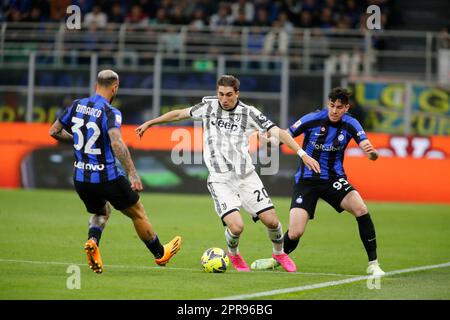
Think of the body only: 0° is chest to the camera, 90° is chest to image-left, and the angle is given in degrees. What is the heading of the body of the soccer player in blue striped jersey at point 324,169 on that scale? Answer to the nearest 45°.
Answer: approximately 0°

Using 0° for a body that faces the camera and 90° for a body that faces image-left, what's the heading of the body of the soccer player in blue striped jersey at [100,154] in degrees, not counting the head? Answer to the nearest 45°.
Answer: approximately 225°

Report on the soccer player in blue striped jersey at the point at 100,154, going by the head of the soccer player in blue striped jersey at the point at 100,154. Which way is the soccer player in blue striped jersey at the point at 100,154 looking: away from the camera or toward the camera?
away from the camera

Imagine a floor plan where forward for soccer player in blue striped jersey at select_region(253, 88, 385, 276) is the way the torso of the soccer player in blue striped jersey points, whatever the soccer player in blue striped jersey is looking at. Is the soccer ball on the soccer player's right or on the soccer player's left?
on the soccer player's right
